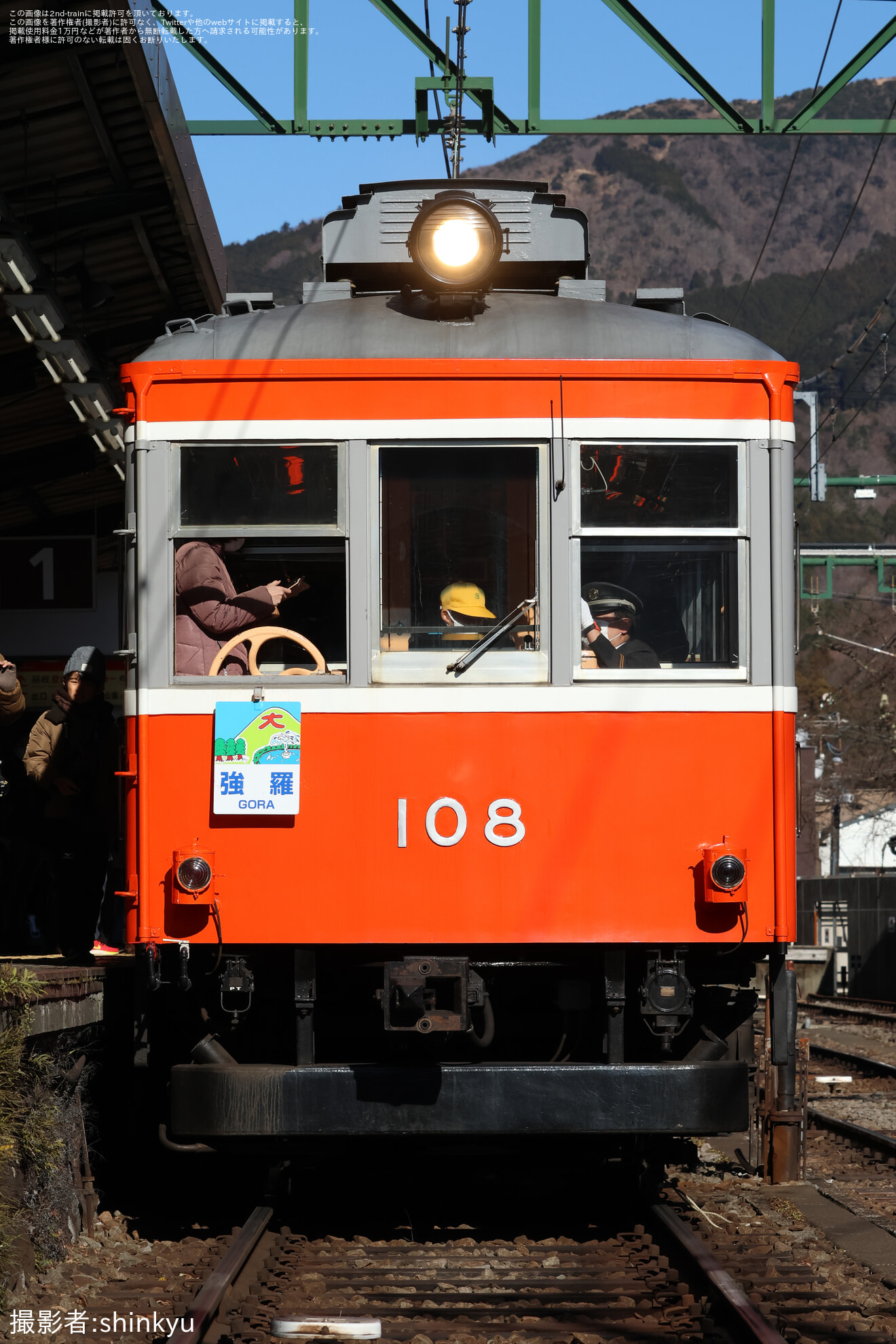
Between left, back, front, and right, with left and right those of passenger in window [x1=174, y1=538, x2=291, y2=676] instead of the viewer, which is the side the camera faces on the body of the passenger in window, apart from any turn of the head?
right

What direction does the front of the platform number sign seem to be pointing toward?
toward the camera

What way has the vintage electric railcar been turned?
toward the camera

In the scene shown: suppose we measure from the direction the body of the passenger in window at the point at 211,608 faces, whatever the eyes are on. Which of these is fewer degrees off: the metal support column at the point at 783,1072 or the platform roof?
the metal support column

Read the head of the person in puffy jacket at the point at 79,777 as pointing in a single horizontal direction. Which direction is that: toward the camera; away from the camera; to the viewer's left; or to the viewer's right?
toward the camera

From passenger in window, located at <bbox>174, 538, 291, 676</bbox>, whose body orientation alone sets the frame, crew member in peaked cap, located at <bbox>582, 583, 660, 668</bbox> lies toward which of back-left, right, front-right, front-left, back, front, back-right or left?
front
